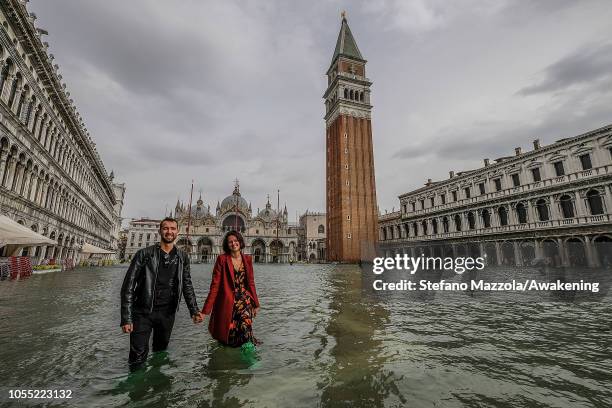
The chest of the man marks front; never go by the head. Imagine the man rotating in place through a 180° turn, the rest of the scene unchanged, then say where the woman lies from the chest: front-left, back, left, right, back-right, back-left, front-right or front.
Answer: right

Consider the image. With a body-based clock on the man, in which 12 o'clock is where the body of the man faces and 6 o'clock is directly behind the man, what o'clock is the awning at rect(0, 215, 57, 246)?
The awning is roughly at 5 o'clock from the man.

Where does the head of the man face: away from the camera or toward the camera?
toward the camera

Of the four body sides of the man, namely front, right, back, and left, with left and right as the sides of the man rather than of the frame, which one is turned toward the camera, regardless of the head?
front
